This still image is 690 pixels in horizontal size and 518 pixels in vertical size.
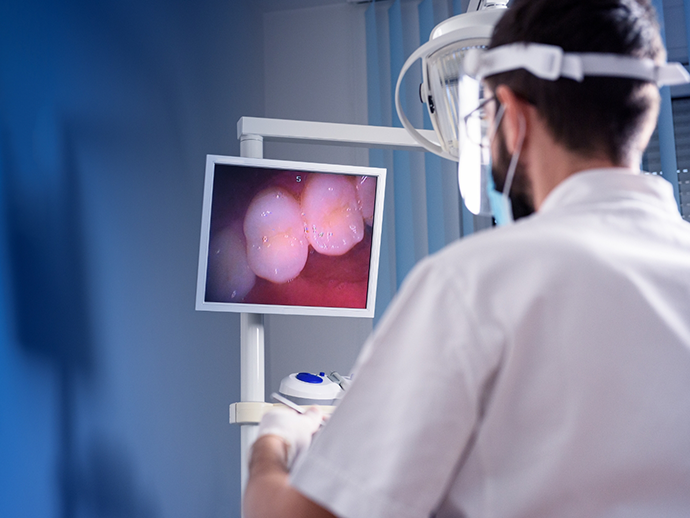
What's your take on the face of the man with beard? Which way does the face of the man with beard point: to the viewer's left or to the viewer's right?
to the viewer's left

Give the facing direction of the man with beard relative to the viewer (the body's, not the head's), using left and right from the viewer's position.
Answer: facing away from the viewer and to the left of the viewer
